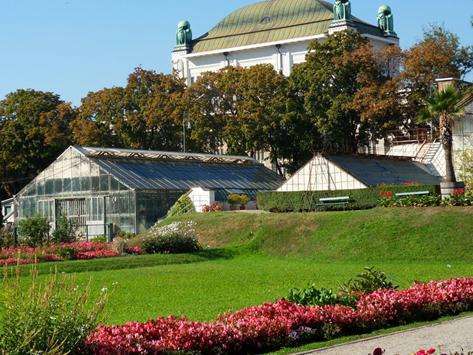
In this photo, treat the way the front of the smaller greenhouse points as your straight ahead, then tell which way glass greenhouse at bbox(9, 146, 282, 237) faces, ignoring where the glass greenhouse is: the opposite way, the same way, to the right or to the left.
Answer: the same way

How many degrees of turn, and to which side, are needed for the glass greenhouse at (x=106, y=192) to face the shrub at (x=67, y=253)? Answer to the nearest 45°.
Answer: approximately 45° to its left

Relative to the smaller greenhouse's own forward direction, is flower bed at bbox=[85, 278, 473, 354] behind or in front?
in front

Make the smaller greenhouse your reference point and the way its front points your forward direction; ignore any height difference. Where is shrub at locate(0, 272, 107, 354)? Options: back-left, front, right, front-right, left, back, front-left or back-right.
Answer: front-left

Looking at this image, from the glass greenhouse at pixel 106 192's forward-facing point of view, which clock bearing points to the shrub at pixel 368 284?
The shrub is roughly at 10 o'clock from the glass greenhouse.

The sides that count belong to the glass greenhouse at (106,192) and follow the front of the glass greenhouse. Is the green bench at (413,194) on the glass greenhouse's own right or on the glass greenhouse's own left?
on the glass greenhouse's own left

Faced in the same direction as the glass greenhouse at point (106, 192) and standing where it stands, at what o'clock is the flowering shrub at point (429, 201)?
The flowering shrub is roughly at 9 o'clock from the glass greenhouse.

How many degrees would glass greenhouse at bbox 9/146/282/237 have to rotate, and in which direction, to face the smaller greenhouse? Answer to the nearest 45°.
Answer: approximately 135° to its left

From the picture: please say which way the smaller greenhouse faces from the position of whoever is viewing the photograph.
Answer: facing the viewer and to the left of the viewer

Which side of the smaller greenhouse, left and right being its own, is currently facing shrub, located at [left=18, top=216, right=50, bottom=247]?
front

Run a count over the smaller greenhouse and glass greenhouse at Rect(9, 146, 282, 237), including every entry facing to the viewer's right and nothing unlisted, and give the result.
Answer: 0
